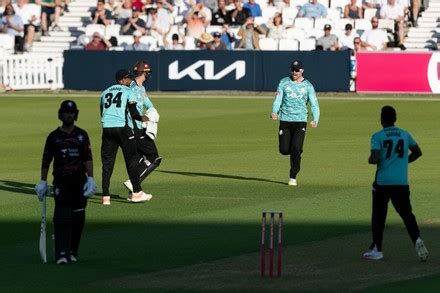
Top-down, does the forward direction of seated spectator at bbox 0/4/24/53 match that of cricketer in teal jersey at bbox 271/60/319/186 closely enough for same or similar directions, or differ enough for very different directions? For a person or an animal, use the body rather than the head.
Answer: same or similar directions

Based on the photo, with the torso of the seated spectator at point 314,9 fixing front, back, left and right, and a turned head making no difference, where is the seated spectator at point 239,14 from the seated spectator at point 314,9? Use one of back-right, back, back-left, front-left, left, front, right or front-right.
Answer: right

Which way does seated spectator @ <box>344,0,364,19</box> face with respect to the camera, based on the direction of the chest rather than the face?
toward the camera

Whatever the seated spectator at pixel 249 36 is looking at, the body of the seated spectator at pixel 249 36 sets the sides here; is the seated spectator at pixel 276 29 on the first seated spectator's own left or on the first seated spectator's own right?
on the first seated spectator's own left

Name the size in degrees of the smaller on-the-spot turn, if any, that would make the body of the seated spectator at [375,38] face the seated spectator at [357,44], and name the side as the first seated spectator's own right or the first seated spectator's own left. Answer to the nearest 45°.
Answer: approximately 45° to the first seated spectator's own right

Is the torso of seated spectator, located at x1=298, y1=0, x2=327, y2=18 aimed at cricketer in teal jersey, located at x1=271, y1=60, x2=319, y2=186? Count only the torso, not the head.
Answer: yes

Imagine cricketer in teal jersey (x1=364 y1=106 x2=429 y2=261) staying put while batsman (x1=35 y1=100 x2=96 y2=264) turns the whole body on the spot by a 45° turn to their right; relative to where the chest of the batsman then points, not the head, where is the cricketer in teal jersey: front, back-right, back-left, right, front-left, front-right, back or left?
back-left

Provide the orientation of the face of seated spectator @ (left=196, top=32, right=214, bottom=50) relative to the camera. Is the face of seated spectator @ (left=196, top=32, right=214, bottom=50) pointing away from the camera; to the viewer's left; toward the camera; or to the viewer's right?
toward the camera

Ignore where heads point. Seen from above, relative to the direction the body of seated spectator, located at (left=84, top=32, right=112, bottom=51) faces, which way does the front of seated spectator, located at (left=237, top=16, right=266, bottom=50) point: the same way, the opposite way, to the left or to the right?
the same way

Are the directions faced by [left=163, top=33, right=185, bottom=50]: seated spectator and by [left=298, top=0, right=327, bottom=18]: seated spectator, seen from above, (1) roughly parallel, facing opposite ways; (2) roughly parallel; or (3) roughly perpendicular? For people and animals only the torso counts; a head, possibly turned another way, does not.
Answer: roughly parallel

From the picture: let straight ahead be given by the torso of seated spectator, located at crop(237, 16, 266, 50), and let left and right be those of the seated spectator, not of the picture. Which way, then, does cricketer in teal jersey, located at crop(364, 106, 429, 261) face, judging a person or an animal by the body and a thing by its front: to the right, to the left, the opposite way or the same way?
the opposite way

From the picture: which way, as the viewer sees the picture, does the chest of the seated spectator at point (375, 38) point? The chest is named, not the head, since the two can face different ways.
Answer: toward the camera

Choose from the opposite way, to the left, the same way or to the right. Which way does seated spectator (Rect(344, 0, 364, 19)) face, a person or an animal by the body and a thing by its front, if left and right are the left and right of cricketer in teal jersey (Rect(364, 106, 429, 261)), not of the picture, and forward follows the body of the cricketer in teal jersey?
the opposite way

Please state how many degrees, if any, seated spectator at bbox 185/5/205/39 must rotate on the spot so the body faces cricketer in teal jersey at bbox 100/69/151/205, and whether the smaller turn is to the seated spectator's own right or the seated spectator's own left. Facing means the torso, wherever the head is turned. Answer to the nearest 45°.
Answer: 0° — they already face them

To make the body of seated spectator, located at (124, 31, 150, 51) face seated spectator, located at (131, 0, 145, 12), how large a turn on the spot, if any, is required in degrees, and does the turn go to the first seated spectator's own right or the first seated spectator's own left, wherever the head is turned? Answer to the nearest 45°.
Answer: approximately 180°

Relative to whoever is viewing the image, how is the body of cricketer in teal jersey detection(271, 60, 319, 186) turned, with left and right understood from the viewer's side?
facing the viewer

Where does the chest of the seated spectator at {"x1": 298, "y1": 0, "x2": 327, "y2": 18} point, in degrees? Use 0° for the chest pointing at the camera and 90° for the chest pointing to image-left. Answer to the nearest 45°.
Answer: approximately 0°

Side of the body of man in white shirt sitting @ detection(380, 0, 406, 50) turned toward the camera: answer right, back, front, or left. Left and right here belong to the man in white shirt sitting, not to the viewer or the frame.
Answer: front

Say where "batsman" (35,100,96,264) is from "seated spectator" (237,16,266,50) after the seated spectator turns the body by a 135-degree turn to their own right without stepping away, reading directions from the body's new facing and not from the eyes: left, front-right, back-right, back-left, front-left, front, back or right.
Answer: back-left

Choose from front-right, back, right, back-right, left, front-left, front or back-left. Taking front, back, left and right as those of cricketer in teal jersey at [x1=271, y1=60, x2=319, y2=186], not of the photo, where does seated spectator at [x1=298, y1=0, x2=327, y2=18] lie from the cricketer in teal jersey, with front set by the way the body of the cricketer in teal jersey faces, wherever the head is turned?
back
